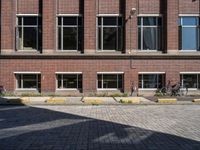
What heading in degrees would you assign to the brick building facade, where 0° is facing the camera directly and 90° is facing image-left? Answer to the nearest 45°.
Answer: approximately 0°
